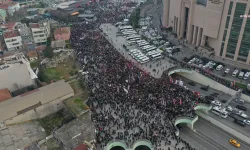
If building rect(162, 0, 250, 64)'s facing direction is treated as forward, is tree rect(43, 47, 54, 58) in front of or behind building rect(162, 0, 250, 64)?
in front

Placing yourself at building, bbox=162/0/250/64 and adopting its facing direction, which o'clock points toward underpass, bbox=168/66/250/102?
The underpass is roughly at 11 o'clock from the building.

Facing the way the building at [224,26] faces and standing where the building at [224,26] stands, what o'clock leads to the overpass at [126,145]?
The overpass is roughly at 11 o'clock from the building.

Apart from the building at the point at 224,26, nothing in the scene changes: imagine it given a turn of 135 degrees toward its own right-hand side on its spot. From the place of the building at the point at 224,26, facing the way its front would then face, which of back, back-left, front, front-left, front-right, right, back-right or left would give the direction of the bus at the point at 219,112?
back

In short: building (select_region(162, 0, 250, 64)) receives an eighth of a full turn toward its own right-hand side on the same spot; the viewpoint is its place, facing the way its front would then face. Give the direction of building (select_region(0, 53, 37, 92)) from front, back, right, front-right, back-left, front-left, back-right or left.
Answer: front-left

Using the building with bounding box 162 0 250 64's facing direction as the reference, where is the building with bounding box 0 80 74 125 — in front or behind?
in front

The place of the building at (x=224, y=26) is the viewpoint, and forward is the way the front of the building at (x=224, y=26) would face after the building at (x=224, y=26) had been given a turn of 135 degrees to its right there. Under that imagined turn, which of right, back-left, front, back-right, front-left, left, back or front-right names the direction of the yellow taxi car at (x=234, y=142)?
back

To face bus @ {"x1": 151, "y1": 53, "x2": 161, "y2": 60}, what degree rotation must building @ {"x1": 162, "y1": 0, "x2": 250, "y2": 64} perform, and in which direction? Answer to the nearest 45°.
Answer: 0° — it already faces it

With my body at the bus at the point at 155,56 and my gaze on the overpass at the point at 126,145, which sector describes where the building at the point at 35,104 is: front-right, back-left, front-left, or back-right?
front-right

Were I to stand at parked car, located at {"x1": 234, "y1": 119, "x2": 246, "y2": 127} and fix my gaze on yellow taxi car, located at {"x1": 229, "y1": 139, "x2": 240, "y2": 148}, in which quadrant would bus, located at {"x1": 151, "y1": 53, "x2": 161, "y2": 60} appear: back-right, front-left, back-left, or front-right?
back-right

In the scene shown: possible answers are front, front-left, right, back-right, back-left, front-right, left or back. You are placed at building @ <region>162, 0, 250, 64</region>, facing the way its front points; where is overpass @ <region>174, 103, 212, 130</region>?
front-left

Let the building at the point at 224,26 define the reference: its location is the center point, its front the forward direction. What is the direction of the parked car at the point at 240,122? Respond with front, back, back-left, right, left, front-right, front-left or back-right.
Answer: front-left
